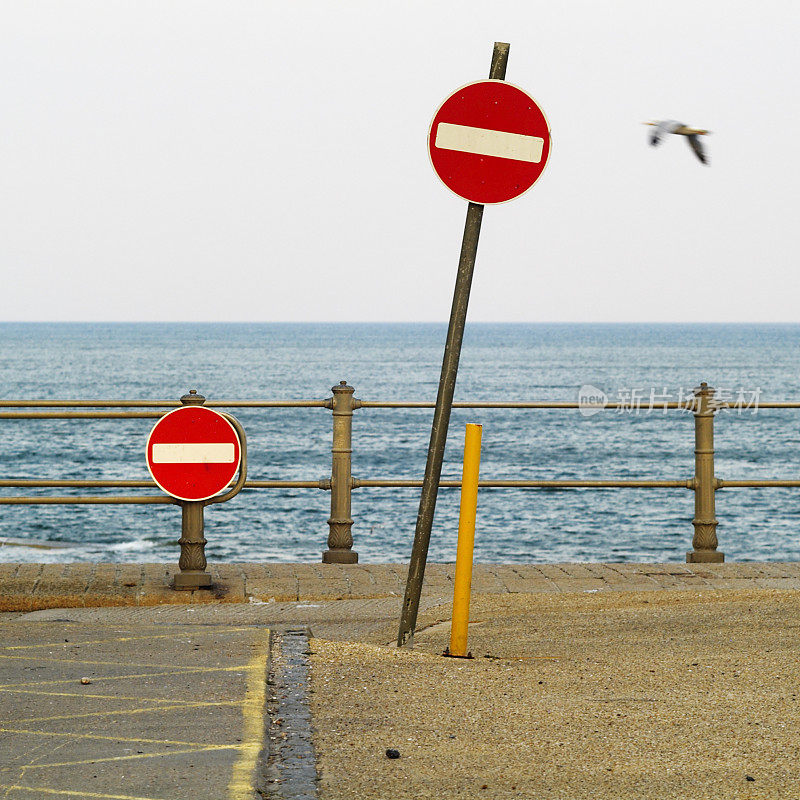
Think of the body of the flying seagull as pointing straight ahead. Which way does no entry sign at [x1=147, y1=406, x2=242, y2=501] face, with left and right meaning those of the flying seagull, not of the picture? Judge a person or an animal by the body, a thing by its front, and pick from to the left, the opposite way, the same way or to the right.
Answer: to the left

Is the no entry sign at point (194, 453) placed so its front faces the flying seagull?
no

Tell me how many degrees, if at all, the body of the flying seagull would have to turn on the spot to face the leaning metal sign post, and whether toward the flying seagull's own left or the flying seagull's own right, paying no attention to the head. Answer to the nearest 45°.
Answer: approximately 45° to the flying seagull's own left

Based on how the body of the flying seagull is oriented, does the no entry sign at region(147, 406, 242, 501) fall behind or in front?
in front

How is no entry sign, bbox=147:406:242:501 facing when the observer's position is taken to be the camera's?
facing the viewer

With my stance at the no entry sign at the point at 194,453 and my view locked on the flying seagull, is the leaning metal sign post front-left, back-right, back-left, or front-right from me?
front-right

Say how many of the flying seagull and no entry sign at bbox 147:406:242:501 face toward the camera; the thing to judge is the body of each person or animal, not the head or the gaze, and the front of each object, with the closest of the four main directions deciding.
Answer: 1

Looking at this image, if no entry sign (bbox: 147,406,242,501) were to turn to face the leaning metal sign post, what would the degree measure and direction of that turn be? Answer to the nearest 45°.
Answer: approximately 45° to its left

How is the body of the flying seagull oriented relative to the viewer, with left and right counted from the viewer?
facing to the left of the viewer
